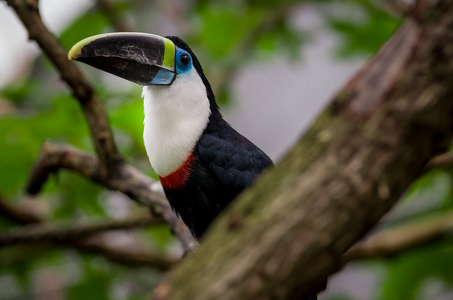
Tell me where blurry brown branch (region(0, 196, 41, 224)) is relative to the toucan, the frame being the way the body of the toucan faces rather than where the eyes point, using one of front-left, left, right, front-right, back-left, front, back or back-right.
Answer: front-right

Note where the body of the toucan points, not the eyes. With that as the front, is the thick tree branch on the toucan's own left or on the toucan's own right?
on the toucan's own left
